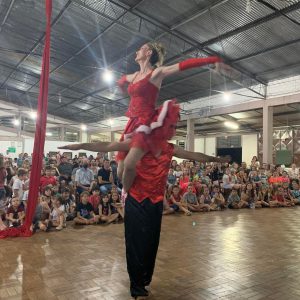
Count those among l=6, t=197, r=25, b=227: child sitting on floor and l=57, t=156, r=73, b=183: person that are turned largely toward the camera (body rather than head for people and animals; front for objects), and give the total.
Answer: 2

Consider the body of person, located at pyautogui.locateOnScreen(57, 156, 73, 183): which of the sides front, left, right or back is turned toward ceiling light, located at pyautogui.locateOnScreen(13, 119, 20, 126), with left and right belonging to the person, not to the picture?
back

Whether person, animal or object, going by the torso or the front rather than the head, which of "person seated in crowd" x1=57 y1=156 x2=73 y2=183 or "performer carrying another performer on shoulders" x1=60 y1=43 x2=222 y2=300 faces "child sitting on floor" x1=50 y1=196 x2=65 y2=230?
the person seated in crowd

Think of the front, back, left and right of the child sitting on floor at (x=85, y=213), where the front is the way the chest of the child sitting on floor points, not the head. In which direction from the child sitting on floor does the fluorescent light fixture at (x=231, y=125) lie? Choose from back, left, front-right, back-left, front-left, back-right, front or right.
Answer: back-left

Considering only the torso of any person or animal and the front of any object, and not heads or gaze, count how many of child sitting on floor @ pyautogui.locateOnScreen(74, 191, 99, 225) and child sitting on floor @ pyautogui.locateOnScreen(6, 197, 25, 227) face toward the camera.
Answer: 2

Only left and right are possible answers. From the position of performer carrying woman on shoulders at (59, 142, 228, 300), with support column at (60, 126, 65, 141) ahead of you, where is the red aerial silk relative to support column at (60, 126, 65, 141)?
left
